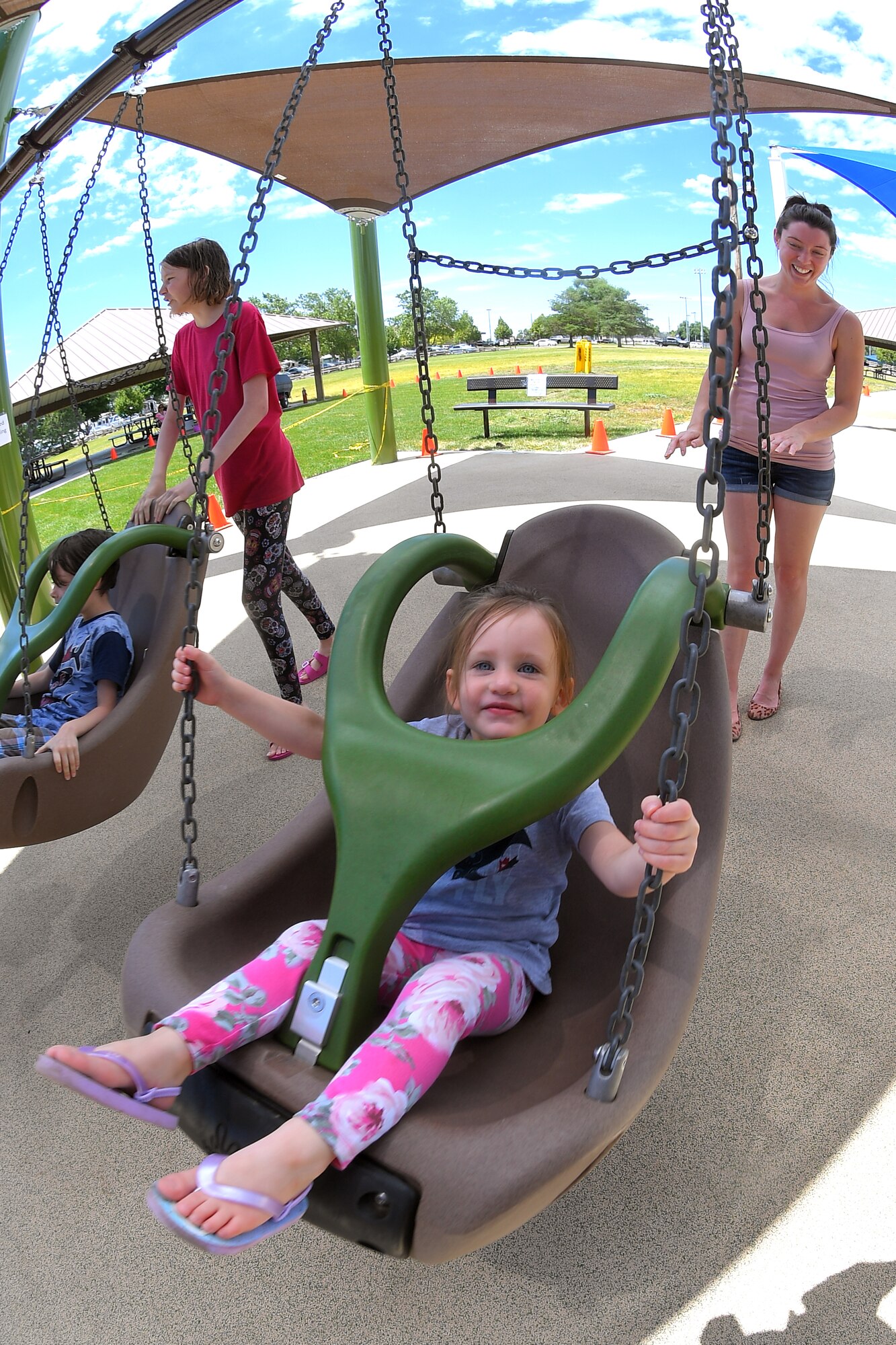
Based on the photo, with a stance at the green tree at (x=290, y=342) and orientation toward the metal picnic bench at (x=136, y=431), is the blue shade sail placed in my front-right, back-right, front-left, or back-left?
front-left

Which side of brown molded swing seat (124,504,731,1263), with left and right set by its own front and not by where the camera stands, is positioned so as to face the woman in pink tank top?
back

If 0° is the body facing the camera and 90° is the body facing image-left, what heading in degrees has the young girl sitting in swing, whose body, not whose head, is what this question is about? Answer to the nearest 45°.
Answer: approximately 45°

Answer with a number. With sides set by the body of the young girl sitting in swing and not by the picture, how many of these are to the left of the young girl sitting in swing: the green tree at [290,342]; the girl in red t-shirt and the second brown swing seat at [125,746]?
0

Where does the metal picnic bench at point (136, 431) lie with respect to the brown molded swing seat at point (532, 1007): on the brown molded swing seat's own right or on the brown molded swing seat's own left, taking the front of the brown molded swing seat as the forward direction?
on the brown molded swing seat's own right

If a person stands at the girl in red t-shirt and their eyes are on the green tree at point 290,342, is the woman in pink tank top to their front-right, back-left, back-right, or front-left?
back-right

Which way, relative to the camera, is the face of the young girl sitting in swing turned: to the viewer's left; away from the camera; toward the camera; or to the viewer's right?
toward the camera

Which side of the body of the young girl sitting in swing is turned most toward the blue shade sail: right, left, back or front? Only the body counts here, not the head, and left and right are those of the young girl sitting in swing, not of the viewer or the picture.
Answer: back

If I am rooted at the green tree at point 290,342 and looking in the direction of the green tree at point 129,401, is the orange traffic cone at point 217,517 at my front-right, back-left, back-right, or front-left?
front-left

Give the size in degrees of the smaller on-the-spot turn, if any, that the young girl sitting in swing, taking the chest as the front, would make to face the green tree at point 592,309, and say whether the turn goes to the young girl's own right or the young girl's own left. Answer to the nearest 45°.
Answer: approximately 135° to the young girl's own right

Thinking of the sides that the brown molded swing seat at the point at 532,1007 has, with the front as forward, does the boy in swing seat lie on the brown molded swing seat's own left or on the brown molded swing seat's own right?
on the brown molded swing seat's own right

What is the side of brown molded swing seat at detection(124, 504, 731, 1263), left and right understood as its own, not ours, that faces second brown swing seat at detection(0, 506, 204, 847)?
right

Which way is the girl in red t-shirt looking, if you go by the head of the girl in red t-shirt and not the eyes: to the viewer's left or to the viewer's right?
to the viewer's left

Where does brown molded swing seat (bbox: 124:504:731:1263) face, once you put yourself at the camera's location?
facing the viewer and to the left of the viewer
